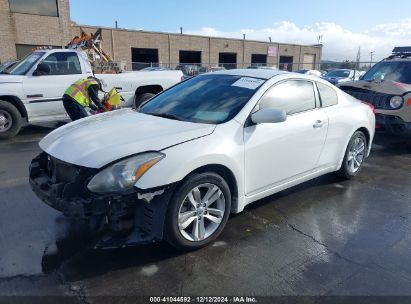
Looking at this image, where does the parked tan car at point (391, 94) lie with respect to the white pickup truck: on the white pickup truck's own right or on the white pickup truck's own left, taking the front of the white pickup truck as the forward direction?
on the white pickup truck's own left

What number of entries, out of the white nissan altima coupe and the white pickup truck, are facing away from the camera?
0

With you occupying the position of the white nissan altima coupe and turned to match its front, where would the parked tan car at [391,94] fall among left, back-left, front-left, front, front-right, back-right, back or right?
back

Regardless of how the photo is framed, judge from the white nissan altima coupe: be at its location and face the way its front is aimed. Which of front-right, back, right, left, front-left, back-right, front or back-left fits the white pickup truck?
right

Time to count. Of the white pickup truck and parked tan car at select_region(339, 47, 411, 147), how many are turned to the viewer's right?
0

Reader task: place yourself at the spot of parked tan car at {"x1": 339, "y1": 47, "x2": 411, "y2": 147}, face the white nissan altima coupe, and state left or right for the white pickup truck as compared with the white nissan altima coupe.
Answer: right

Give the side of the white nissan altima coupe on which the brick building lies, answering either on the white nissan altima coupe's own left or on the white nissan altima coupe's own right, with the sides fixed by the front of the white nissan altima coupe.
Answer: on the white nissan altima coupe's own right

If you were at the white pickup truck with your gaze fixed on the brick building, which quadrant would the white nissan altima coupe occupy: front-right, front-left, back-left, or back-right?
back-right

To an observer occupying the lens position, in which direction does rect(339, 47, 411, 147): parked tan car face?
facing the viewer and to the left of the viewer

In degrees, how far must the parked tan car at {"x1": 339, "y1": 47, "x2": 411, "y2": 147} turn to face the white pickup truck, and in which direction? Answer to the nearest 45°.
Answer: approximately 45° to its right

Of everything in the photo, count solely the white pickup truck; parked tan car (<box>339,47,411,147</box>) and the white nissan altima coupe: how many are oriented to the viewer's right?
0
